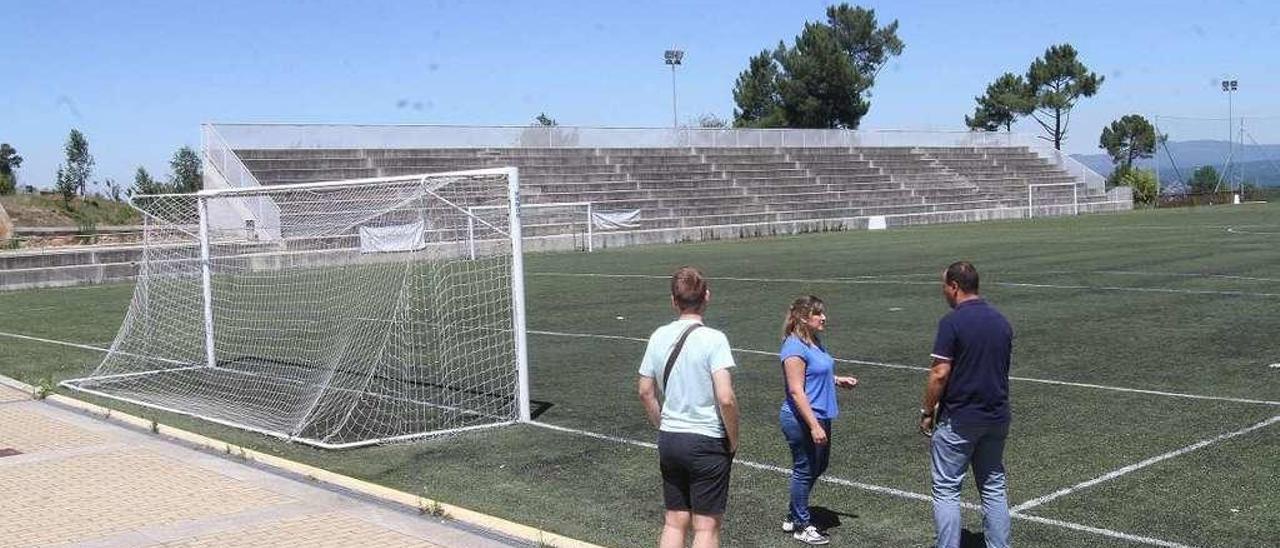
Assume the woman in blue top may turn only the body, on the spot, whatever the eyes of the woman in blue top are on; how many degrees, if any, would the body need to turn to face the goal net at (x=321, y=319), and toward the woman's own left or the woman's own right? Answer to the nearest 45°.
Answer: approximately 135° to the woman's own left

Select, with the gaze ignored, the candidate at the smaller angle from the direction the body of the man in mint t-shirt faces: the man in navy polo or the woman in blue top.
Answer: the woman in blue top

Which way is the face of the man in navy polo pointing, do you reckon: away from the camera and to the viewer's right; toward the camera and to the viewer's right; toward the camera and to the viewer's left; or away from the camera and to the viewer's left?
away from the camera and to the viewer's left

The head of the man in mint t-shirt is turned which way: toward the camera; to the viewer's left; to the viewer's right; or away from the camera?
away from the camera

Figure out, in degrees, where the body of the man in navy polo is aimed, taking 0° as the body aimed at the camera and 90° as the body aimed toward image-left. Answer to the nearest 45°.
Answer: approximately 135°

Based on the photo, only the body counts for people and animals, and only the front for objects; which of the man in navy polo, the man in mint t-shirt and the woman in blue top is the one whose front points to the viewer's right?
the woman in blue top

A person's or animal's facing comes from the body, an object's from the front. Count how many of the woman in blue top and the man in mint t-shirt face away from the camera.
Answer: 1

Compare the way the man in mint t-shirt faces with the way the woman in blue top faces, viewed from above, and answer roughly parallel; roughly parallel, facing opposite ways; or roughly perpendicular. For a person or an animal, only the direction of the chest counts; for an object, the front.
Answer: roughly perpendicular

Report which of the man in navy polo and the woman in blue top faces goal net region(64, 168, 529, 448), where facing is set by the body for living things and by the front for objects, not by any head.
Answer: the man in navy polo

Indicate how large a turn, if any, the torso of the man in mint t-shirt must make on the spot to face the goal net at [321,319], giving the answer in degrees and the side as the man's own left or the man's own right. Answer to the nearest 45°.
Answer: approximately 45° to the man's own left

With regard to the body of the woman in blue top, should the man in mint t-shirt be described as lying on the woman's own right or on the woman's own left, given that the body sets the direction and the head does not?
on the woman's own right

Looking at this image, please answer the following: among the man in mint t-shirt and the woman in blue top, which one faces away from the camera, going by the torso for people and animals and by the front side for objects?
the man in mint t-shirt

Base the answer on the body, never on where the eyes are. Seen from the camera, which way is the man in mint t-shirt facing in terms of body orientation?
away from the camera
